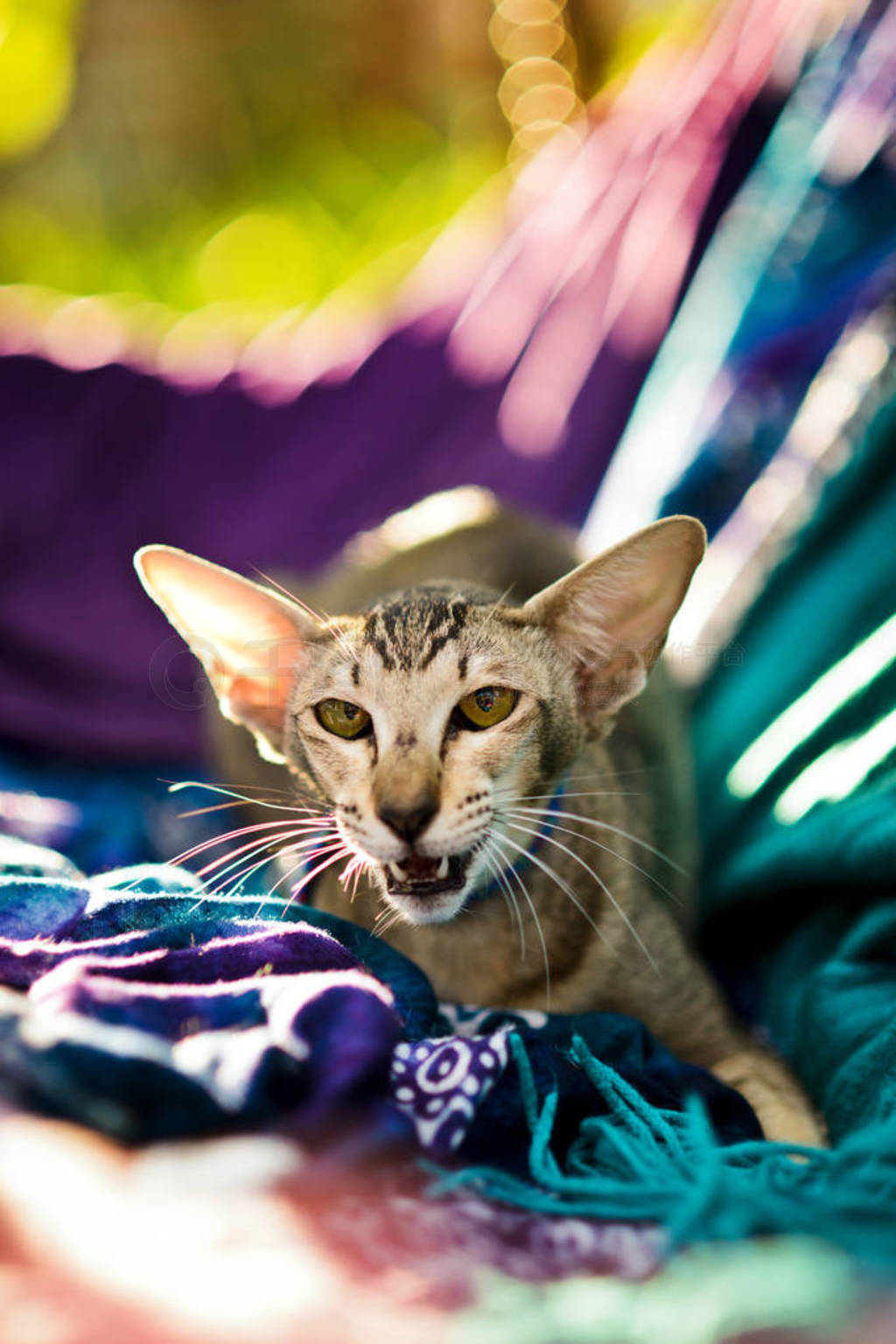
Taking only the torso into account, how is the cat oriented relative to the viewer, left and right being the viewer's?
facing the viewer
